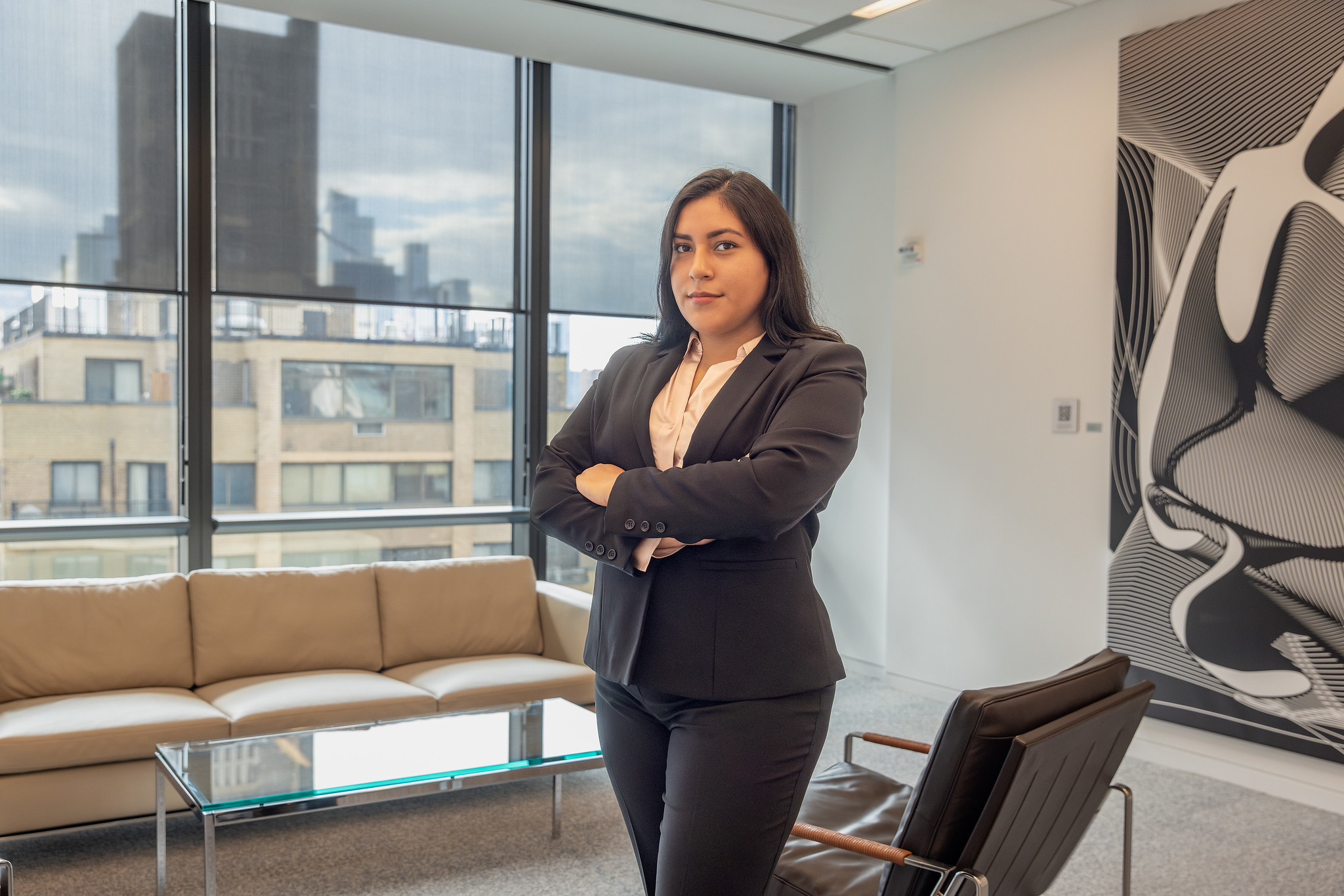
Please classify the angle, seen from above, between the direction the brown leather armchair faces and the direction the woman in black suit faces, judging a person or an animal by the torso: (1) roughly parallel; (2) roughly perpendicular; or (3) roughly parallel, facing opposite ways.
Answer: roughly perpendicular

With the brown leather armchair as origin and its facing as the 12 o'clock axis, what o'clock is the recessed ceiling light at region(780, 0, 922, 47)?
The recessed ceiling light is roughly at 1 o'clock from the brown leather armchair.

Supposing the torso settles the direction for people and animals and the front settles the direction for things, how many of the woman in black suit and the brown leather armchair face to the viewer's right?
0

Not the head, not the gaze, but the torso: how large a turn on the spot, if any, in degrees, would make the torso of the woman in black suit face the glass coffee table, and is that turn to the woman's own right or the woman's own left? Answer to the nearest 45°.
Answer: approximately 90° to the woman's own right

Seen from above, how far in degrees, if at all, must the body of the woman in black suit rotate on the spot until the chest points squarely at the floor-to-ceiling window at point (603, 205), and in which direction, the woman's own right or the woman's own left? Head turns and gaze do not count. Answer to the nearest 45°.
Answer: approximately 135° to the woman's own right

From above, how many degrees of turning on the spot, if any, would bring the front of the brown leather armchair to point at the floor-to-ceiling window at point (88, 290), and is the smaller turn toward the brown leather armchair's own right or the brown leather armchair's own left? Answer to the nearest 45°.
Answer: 0° — it already faces it

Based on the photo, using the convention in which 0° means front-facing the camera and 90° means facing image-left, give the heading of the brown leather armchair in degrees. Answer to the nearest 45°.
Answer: approximately 135°

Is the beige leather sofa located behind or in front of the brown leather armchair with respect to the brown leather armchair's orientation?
in front
